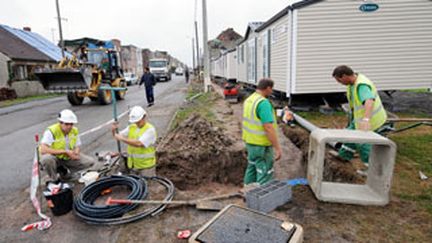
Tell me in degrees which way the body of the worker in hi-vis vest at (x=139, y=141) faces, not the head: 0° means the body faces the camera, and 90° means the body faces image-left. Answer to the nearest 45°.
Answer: approximately 45°

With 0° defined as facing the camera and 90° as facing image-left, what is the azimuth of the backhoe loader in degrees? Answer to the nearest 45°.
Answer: approximately 45°

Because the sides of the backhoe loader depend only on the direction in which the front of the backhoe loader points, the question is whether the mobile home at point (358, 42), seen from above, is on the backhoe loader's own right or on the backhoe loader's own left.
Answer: on the backhoe loader's own left

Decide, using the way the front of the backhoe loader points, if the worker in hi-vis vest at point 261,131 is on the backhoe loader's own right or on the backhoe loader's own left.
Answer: on the backhoe loader's own left

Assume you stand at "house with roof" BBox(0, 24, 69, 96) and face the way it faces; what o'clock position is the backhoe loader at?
The backhoe loader is roughly at 1 o'clock from the house with roof.

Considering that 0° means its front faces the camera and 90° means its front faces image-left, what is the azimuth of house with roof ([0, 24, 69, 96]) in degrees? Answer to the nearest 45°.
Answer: approximately 315°

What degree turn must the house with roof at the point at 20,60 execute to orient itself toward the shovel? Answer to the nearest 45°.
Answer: approximately 45° to its right

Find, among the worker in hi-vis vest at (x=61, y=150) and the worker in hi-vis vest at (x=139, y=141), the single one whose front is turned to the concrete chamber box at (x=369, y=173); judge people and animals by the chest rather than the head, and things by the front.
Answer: the worker in hi-vis vest at (x=61, y=150)

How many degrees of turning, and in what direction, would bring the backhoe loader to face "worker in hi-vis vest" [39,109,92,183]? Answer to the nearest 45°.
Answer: approximately 45° to its left

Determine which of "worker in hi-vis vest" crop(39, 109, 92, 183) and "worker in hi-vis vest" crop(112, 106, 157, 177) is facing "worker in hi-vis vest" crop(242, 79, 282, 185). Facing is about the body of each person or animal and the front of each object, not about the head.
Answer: "worker in hi-vis vest" crop(39, 109, 92, 183)
